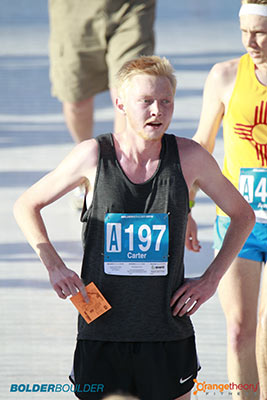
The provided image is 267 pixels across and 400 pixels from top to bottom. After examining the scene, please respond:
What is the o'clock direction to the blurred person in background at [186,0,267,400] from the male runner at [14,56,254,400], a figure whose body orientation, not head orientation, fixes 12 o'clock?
The blurred person in background is roughly at 7 o'clock from the male runner.

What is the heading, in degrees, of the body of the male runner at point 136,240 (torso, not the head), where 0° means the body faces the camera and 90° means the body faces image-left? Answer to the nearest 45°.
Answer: approximately 0°

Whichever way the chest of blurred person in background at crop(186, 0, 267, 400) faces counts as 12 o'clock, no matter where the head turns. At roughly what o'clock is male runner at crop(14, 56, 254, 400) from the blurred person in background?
The male runner is roughly at 1 o'clock from the blurred person in background.

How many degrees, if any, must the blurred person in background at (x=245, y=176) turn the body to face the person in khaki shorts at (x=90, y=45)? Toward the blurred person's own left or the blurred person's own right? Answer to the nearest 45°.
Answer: approximately 180°

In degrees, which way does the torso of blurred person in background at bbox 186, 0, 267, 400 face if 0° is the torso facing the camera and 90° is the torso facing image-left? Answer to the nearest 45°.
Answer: approximately 0°

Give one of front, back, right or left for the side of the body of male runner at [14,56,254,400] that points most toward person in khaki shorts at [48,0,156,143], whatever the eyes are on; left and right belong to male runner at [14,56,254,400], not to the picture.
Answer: back

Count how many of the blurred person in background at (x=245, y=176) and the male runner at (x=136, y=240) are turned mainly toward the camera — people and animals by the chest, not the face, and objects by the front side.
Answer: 2

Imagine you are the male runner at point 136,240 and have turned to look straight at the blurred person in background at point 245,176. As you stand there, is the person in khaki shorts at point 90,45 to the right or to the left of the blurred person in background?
left
